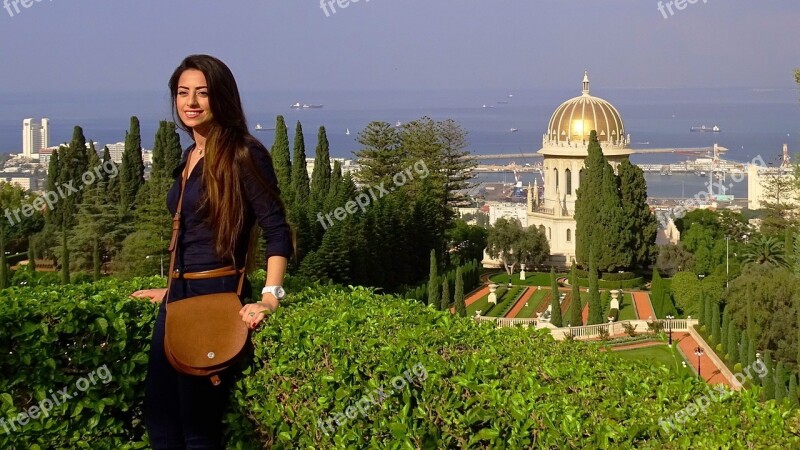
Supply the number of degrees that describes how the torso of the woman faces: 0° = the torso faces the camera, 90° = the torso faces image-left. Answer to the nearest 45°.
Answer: approximately 45°

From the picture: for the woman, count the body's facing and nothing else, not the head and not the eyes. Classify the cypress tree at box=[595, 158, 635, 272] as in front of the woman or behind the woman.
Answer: behind

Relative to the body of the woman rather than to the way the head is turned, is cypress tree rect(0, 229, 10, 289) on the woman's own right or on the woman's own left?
on the woman's own right

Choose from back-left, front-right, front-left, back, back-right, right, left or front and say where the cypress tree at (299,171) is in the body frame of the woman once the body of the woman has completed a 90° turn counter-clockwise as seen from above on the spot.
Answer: back-left

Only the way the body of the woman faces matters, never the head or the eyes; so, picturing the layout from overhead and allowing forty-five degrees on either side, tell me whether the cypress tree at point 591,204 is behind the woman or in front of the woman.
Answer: behind

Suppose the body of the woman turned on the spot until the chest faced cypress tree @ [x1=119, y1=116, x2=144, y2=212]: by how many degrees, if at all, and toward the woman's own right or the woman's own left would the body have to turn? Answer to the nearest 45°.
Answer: approximately 135° to the woman's own right
